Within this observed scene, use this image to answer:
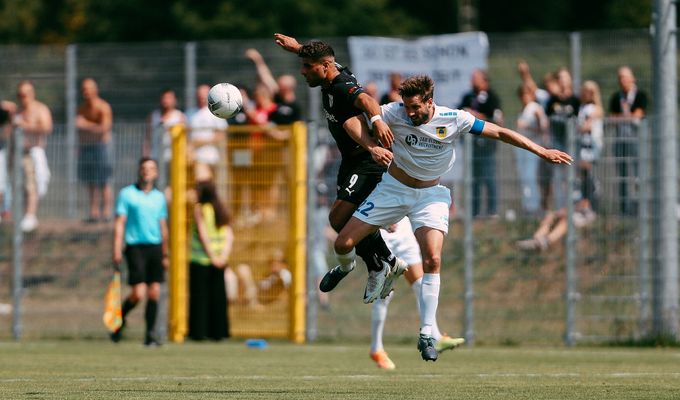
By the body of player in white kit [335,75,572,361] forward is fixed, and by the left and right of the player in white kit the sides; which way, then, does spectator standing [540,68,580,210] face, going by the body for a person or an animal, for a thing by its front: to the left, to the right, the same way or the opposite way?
the same way

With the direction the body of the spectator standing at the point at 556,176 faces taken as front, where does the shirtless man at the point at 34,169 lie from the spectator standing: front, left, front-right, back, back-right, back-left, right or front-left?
right

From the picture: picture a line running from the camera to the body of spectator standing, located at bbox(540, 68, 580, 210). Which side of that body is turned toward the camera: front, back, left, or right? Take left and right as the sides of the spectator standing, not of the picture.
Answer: front

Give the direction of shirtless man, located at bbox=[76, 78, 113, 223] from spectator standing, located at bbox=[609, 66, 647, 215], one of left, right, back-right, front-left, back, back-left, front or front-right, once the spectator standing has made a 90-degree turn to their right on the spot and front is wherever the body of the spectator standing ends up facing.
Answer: front

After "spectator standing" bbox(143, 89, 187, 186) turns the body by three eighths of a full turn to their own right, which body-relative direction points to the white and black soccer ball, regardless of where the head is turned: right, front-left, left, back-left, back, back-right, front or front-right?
back-left

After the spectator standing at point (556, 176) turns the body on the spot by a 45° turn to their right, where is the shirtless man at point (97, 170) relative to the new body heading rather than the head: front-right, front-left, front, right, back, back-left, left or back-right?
front-right

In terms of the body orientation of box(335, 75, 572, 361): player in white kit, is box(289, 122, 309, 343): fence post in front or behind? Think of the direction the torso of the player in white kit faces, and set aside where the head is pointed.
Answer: behind

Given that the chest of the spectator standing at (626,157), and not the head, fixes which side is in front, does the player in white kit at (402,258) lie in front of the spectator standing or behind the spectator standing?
in front

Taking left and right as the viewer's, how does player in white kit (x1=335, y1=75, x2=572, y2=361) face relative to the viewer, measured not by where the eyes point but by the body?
facing the viewer

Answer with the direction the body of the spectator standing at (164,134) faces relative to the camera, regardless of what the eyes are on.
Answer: toward the camera

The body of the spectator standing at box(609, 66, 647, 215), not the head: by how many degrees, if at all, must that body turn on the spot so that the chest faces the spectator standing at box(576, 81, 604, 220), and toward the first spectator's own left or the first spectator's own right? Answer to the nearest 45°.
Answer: approximately 90° to the first spectator's own right

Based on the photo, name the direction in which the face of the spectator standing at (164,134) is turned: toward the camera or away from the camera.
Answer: toward the camera

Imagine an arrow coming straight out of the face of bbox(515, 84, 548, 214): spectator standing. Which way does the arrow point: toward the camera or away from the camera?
toward the camera

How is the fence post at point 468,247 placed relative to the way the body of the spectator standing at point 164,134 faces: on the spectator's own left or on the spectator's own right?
on the spectator's own left

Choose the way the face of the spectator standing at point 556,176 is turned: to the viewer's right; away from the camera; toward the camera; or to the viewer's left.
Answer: toward the camera

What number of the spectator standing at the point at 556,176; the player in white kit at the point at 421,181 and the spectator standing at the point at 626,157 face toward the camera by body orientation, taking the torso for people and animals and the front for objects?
3

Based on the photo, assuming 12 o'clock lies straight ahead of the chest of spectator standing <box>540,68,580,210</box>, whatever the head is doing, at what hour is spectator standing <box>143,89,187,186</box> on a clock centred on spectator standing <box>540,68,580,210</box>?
spectator standing <box>143,89,187,186</box> is roughly at 3 o'clock from spectator standing <box>540,68,580,210</box>.
